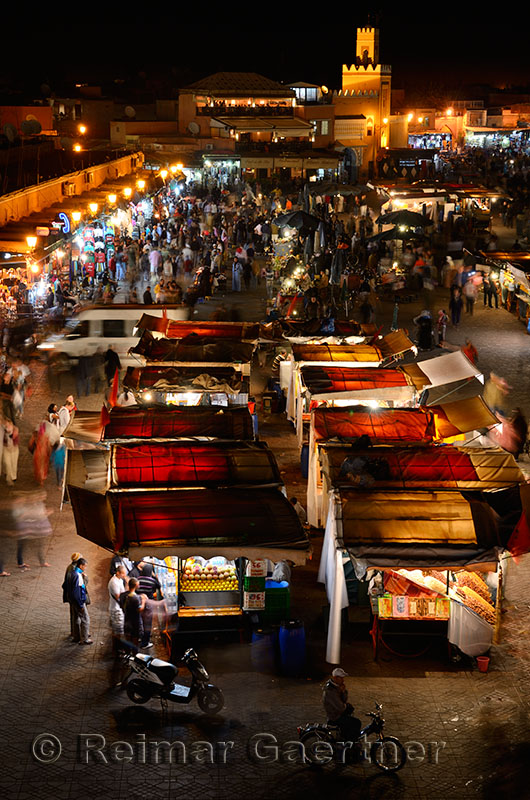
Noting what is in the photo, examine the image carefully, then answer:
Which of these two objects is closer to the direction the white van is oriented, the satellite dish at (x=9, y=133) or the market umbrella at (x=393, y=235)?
the satellite dish

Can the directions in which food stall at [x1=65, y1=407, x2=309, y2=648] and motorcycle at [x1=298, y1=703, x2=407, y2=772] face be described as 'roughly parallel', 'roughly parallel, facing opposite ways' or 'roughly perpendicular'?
roughly perpendicular

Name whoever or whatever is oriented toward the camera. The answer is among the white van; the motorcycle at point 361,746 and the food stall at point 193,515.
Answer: the food stall

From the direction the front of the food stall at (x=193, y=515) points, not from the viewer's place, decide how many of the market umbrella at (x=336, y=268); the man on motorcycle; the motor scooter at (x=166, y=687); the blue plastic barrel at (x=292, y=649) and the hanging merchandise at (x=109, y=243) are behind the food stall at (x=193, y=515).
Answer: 2

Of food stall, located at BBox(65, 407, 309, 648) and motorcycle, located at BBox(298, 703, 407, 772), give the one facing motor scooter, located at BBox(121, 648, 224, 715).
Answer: the food stall

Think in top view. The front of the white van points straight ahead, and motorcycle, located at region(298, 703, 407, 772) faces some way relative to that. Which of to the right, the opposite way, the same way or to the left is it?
the opposite way

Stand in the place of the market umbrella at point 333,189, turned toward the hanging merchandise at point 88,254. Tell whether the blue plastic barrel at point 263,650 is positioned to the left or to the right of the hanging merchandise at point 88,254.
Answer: left

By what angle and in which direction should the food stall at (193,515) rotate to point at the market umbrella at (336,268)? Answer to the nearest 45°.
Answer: approximately 180°

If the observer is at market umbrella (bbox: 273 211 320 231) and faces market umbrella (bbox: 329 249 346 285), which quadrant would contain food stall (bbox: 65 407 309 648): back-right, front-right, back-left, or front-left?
front-right

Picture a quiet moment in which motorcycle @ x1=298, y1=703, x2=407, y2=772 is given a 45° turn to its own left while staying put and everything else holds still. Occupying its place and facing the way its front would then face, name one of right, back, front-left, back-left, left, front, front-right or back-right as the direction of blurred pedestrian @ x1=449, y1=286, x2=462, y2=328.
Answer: front-left

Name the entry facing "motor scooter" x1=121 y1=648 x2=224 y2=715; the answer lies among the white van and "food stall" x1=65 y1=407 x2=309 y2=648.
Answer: the food stall

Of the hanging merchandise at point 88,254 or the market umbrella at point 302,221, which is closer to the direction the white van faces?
the hanging merchandise

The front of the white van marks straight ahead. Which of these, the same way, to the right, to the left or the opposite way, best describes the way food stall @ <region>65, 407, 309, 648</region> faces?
to the left

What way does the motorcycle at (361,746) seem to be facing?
to the viewer's right

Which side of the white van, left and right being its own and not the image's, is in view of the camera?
left

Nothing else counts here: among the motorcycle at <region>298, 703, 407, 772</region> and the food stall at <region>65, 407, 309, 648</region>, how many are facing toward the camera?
1

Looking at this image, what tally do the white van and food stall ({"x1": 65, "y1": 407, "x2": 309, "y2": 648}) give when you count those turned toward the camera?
1

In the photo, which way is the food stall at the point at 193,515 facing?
toward the camera

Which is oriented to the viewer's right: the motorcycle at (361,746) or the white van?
the motorcycle
